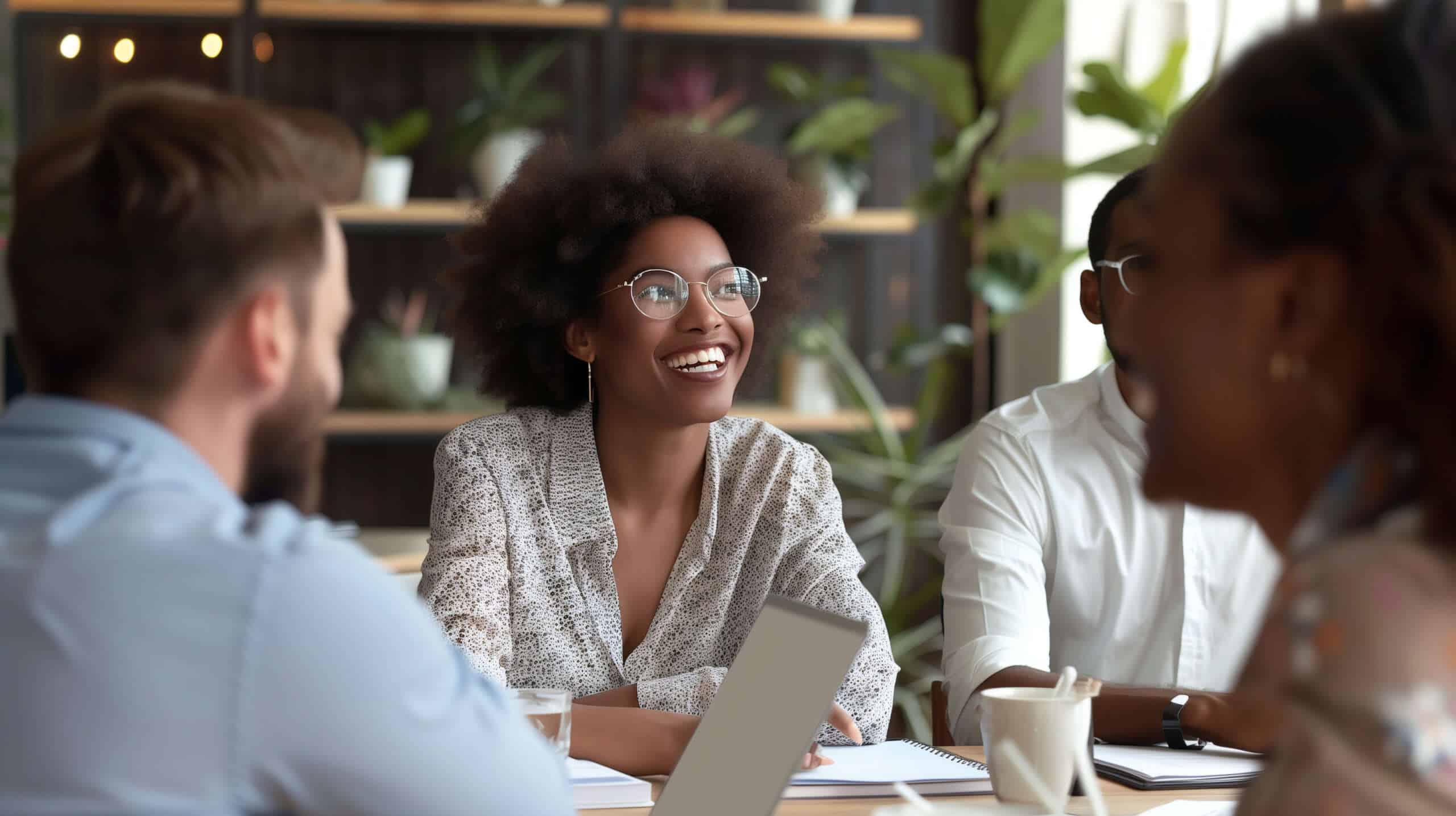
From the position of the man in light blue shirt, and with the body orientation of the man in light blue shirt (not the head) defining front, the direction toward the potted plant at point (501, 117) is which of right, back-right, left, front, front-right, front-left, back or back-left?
front-left

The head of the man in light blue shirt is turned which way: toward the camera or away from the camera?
away from the camera

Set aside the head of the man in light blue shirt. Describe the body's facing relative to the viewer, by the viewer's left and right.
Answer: facing away from the viewer and to the right of the viewer

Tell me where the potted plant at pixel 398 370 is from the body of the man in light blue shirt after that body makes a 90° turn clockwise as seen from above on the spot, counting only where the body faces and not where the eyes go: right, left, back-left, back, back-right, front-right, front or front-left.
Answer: back-left

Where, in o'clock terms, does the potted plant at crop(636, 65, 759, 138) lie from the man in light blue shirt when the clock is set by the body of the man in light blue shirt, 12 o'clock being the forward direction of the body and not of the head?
The potted plant is roughly at 11 o'clock from the man in light blue shirt.

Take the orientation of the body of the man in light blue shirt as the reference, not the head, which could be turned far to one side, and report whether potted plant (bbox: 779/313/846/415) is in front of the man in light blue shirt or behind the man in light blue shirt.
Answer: in front
